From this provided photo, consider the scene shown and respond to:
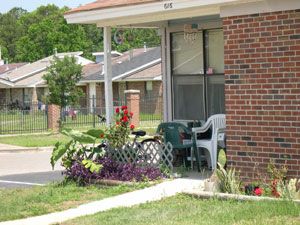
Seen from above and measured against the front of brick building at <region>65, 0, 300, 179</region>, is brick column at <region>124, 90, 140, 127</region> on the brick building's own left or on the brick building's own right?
on the brick building's own right

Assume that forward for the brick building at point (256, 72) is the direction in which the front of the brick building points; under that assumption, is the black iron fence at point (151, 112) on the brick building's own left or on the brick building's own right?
on the brick building's own right

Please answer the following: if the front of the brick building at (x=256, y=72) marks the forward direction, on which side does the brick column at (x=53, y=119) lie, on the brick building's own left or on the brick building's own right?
on the brick building's own right

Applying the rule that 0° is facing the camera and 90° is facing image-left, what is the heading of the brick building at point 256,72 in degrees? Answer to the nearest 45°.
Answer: approximately 45°

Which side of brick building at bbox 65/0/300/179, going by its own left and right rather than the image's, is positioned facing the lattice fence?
right

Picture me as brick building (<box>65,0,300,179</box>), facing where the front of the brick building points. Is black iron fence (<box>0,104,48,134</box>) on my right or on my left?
on my right

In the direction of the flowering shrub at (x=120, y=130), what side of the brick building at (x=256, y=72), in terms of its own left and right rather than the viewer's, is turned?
right
